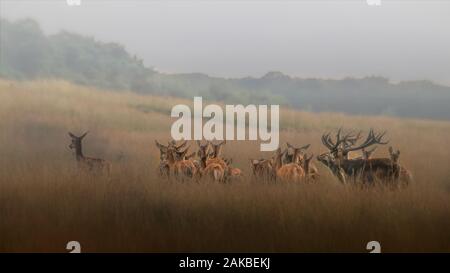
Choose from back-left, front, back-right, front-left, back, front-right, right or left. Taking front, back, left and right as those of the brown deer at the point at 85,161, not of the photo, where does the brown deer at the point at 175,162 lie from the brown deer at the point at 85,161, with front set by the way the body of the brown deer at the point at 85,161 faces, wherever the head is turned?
back

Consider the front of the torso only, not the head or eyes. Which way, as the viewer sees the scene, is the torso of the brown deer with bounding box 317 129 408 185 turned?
to the viewer's left

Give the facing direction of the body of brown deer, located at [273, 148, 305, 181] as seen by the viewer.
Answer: to the viewer's left

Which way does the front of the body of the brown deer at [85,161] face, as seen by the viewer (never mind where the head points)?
to the viewer's left

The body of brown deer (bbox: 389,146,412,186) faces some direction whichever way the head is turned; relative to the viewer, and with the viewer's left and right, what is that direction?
facing the viewer and to the left of the viewer

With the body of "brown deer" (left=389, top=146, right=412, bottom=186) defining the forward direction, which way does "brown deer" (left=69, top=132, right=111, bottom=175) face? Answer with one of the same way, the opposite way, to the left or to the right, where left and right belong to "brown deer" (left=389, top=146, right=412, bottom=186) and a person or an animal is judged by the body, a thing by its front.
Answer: the same way

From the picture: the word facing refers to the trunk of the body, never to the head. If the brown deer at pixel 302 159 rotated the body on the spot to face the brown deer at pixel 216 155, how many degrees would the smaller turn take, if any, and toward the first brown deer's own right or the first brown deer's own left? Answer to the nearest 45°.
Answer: approximately 45° to the first brown deer's own right

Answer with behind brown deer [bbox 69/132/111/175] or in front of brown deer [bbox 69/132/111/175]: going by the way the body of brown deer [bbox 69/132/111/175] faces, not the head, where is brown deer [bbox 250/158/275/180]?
behind

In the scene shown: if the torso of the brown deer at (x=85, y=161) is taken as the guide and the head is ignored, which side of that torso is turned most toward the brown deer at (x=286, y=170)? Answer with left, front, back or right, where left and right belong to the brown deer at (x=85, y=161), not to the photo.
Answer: back

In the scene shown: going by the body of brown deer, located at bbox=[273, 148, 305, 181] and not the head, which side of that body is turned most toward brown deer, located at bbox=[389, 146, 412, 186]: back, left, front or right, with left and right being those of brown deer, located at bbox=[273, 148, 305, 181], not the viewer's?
back
